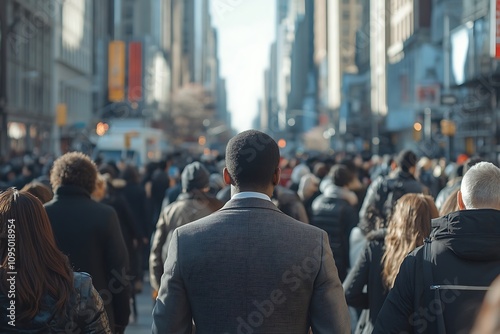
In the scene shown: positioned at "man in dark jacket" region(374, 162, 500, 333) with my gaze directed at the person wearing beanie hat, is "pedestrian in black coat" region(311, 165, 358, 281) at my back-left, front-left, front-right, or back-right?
front-right

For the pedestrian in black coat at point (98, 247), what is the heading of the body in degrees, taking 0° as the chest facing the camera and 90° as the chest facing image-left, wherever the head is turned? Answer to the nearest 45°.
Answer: approximately 180°

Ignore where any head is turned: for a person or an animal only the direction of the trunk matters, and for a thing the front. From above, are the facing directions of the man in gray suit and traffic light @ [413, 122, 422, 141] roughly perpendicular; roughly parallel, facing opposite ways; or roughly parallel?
roughly parallel, facing opposite ways

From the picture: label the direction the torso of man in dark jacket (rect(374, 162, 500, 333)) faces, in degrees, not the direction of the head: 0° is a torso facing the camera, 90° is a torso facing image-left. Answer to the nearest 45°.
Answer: approximately 180°

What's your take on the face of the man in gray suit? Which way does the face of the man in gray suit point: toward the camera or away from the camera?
away from the camera

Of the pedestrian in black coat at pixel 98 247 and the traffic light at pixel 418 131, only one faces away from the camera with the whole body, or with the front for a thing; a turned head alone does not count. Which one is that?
the pedestrian in black coat

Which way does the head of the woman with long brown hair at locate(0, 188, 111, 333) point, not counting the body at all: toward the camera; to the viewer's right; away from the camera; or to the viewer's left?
away from the camera

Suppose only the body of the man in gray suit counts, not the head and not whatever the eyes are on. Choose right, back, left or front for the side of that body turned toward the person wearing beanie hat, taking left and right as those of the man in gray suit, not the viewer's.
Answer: front

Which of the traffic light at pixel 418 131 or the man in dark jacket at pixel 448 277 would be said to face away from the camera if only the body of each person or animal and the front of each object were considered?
the man in dark jacket

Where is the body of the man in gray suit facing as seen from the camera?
away from the camera

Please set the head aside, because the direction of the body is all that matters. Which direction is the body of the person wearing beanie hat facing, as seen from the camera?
away from the camera

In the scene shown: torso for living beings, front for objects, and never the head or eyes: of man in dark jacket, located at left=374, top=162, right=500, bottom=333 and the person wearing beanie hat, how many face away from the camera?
2

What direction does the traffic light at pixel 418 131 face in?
toward the camera
